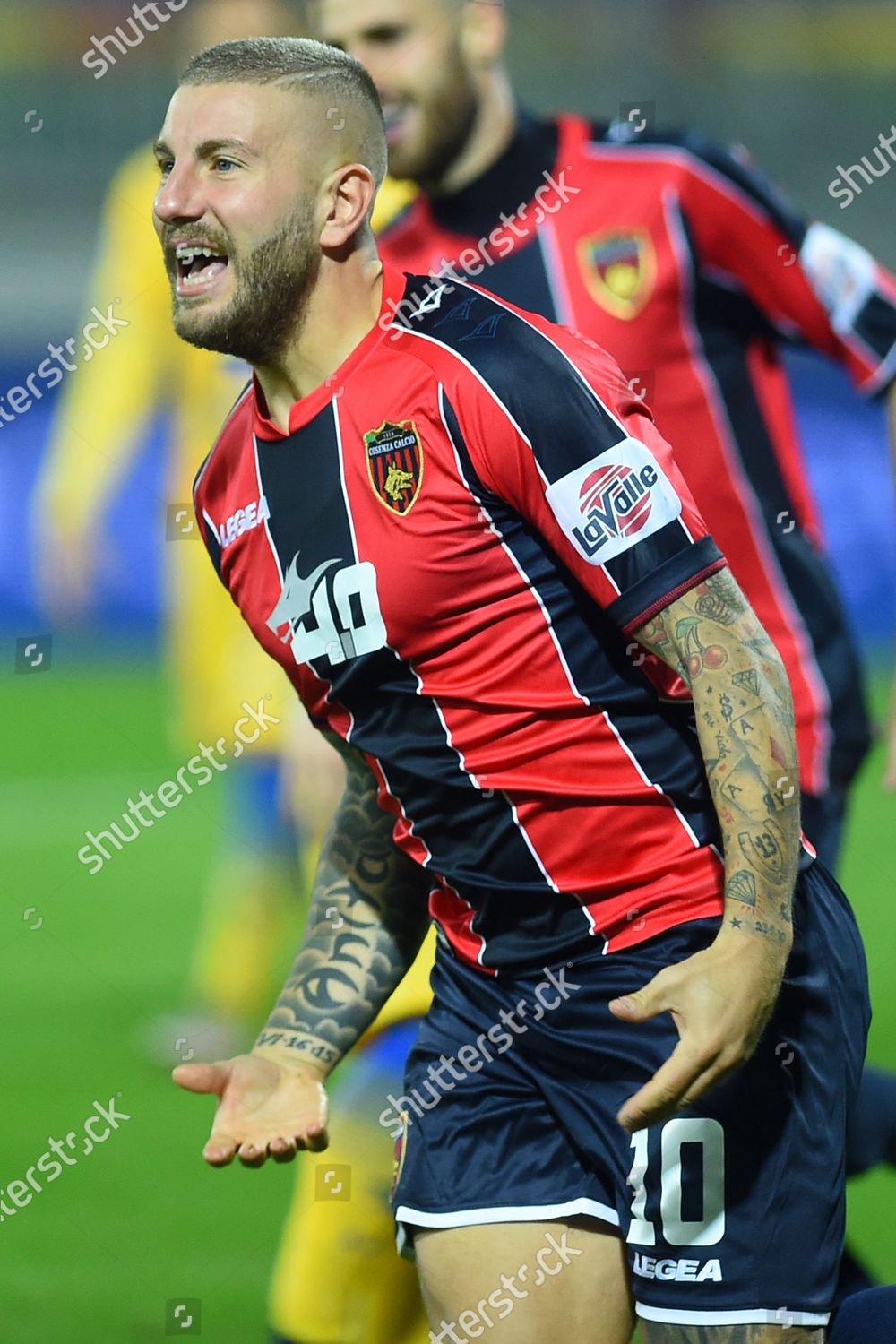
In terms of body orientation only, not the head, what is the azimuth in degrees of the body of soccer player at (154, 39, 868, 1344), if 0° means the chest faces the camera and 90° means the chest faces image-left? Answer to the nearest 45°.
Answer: approximately 45°

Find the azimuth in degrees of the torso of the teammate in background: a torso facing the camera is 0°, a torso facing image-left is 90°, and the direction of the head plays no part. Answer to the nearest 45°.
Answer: approximately 45°

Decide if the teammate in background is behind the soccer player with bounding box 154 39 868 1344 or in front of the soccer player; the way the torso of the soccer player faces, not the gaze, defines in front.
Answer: behind

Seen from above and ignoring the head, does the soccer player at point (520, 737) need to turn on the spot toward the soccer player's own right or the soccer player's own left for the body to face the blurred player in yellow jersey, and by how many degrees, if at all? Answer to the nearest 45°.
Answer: approximately 135° to the soccer player's own right

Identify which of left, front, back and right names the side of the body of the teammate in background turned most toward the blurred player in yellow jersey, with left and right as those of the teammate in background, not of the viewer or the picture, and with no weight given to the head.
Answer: right
